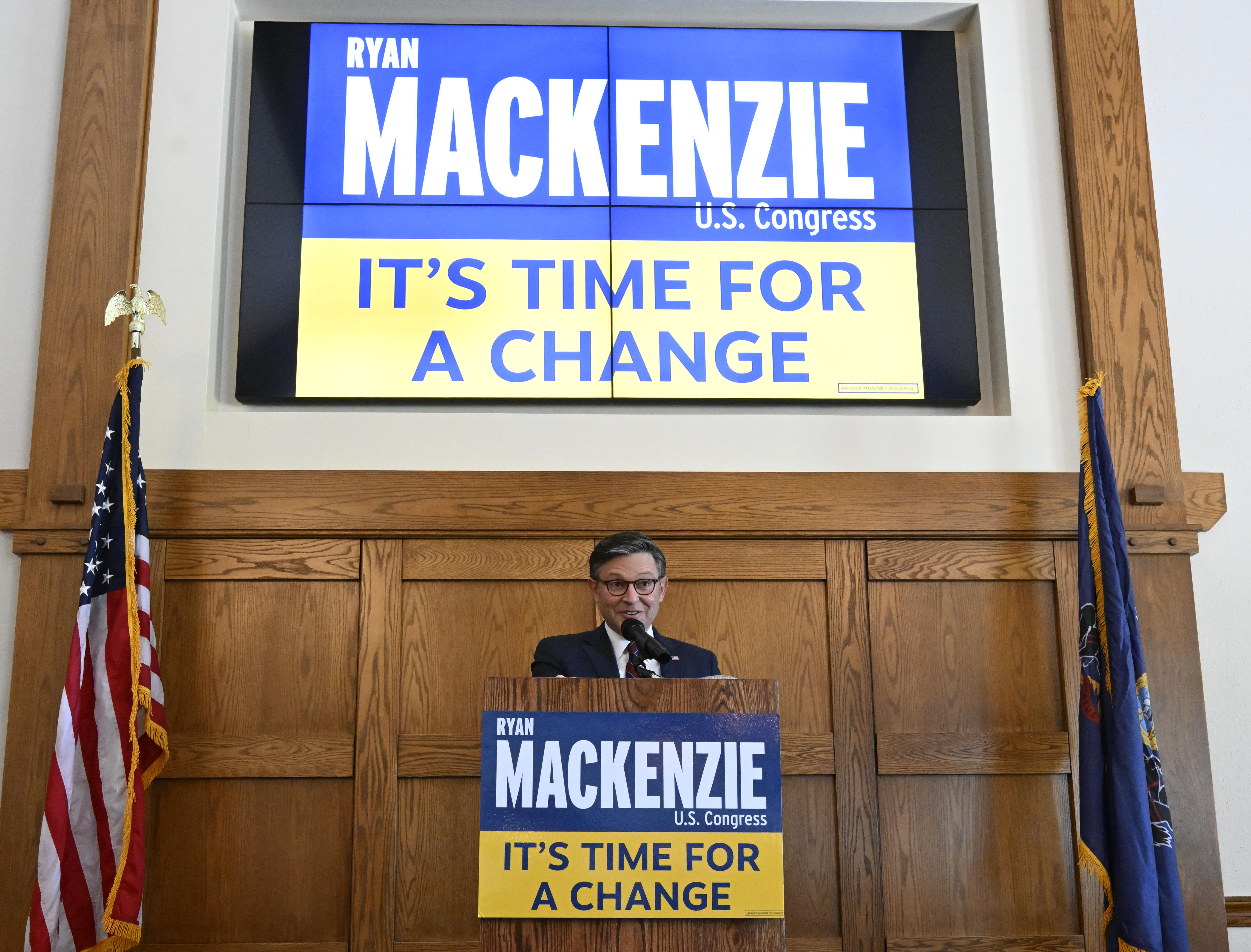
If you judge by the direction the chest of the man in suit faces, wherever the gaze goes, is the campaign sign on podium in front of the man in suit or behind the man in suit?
in front

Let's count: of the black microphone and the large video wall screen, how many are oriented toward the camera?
1

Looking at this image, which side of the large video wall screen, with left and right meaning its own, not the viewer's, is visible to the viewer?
front

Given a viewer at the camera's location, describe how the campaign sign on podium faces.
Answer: facing the viewer

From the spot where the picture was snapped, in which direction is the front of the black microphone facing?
facing away from the viewer and to the left of the viewer

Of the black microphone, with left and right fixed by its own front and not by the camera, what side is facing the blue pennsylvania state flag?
right

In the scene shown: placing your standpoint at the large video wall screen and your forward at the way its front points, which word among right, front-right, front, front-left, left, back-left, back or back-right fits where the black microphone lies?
front

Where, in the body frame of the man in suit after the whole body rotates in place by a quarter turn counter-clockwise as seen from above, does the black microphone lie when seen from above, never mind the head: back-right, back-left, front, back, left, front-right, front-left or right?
right

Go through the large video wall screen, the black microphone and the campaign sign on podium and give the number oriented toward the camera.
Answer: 2

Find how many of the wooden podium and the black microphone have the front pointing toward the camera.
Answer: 1
